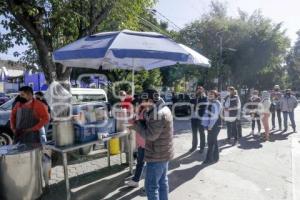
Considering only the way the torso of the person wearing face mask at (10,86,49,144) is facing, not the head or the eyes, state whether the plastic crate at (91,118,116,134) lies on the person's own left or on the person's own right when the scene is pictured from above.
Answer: on the person's own left

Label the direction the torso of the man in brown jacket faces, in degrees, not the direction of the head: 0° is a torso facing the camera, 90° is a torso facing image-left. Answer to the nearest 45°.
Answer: approximately 90°

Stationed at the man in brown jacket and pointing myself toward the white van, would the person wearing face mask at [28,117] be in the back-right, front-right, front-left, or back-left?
front-left

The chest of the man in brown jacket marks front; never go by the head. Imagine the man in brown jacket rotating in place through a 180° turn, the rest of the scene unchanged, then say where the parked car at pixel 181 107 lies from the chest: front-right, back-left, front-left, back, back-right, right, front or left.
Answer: left

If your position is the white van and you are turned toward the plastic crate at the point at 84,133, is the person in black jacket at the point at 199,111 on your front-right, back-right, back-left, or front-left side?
front-left
